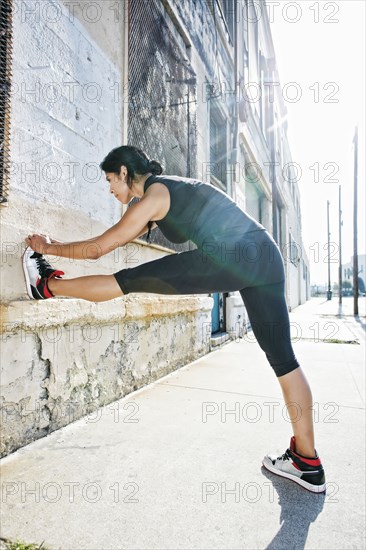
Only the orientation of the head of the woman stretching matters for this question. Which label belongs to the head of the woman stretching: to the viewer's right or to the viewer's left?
to the viewer's left

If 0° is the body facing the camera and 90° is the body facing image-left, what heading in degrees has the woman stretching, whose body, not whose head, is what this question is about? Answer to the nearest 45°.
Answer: approximately 90°
